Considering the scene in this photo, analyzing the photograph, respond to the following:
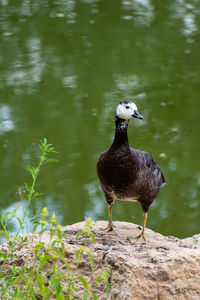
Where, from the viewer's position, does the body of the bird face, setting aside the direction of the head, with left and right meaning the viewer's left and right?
facing the viewer and to the left of the viewer
